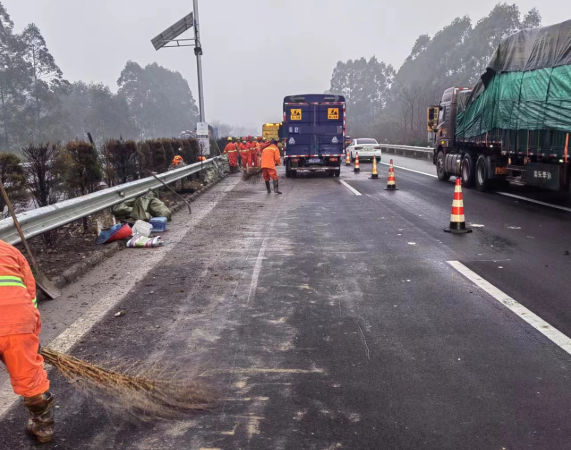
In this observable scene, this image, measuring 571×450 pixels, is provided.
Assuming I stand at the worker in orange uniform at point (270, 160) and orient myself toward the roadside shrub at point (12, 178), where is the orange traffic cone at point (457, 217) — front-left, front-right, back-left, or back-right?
front-left

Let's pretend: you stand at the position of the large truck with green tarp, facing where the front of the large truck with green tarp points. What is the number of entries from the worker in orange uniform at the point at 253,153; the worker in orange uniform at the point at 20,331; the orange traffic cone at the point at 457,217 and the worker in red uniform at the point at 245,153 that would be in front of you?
2

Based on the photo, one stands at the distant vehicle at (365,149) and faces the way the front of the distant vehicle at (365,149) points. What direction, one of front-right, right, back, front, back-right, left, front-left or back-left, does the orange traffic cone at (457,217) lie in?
back

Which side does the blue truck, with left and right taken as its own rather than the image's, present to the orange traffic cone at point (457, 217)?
back

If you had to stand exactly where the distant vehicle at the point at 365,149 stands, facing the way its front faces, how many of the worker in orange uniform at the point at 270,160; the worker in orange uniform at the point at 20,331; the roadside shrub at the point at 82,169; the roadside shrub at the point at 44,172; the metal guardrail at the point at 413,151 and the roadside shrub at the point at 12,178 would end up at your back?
5

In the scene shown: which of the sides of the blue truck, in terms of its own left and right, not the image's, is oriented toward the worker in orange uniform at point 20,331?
back

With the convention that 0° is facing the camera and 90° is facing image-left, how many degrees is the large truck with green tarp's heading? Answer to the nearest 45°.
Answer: approximately 135°

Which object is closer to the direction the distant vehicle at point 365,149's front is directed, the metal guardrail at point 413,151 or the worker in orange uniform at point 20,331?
the metal guardrail

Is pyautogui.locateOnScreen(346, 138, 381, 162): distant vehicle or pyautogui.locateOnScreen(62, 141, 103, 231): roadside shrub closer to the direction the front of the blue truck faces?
the distant vehicle

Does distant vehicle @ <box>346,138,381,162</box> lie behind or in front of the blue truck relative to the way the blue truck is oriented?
in front

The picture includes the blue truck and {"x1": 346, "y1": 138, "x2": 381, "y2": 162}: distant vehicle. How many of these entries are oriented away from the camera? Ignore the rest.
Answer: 2

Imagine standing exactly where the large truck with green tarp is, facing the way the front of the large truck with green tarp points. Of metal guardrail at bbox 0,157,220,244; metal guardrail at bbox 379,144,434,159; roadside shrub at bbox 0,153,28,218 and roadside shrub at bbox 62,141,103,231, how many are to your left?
3

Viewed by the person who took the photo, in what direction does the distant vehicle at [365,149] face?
facing away from the viewer

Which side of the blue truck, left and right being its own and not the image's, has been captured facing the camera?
back
